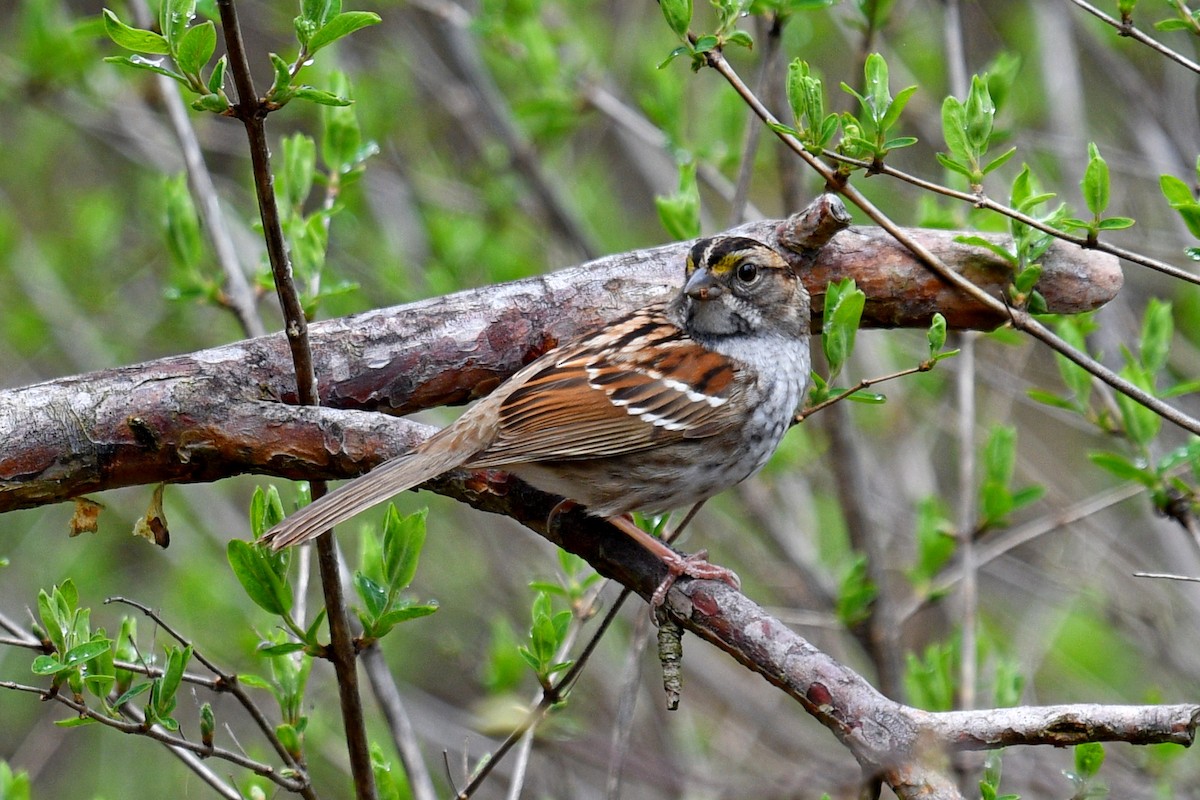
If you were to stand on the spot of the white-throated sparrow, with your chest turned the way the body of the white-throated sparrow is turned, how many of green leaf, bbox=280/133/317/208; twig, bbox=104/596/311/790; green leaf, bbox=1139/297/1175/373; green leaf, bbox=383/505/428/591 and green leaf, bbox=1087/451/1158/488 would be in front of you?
2

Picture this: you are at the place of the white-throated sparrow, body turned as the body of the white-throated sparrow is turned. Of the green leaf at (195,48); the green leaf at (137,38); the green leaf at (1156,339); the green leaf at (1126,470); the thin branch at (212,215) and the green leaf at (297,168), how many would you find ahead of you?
2

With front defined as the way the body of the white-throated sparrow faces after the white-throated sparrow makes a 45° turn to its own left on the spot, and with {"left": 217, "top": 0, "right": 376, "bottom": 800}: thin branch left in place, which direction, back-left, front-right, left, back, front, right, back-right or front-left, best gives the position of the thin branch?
back

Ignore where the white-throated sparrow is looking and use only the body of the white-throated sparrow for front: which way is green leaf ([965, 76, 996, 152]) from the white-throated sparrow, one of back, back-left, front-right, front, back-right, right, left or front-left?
front-right

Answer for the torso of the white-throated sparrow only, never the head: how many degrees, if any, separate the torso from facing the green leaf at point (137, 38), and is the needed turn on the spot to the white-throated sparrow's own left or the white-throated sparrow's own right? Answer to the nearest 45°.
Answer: approximately 135° to the white-throated sparrow's own right

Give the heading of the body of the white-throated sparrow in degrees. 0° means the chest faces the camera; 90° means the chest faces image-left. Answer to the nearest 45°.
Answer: approximately 270°

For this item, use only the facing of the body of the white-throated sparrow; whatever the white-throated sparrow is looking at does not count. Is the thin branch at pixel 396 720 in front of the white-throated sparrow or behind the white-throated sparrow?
behind

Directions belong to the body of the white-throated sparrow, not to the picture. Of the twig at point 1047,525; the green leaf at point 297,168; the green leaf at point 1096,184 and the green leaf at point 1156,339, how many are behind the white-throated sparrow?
1

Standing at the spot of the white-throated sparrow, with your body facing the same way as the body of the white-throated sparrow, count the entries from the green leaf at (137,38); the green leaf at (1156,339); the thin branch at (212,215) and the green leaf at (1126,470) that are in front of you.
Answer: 2
